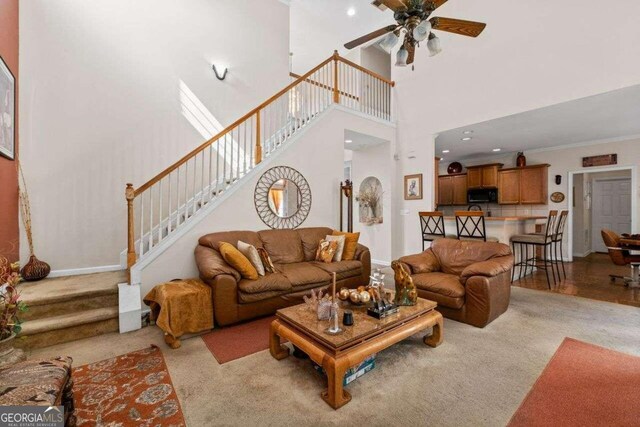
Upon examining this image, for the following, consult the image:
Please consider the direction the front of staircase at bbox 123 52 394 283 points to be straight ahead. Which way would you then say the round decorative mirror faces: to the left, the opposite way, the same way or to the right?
to the left

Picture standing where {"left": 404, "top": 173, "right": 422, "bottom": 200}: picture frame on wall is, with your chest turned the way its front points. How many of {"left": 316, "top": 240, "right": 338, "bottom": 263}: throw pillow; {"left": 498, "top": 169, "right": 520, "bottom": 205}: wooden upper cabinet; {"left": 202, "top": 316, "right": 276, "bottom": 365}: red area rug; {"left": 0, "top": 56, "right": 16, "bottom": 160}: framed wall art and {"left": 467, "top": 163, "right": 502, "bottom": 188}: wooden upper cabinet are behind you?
2

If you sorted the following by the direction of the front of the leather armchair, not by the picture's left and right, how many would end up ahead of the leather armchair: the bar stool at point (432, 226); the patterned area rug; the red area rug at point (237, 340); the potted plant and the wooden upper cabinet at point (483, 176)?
3

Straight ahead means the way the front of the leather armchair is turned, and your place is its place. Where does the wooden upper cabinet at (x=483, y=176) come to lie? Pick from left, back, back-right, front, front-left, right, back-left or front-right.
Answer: back-right

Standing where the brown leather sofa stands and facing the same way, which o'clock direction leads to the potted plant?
The potted plant is roughly at 3 o'clock from the brown leather sofa.

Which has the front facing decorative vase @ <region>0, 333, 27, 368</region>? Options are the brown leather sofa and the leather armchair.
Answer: the leather armchair

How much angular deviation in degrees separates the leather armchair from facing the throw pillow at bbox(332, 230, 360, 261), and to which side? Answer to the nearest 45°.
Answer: approximately 45° to its right
